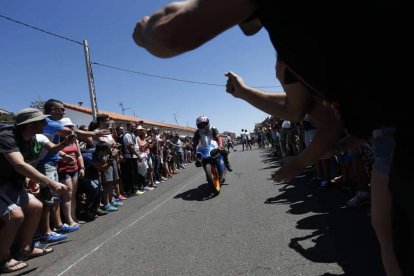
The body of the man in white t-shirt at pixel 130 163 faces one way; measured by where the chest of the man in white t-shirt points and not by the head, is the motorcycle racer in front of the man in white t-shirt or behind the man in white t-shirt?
in front

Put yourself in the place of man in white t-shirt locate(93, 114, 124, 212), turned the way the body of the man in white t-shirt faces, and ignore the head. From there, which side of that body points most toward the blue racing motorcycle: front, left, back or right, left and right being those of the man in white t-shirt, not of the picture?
front

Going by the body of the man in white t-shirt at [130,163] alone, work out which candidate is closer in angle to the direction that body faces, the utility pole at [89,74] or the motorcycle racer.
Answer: the motorcycle racer

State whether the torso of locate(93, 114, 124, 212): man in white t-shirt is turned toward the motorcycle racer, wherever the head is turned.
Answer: yes

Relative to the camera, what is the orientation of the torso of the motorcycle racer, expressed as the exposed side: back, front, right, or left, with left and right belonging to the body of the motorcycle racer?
front

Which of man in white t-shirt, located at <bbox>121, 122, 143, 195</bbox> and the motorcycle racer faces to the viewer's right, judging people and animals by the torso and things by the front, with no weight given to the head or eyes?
the man in white t-shirt

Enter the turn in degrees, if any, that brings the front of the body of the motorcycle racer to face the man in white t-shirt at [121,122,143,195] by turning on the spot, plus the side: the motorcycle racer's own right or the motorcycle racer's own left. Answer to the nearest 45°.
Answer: approximately 90° to the motorcycle racer's own right

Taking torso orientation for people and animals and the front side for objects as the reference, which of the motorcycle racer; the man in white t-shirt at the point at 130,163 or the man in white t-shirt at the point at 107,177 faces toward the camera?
the motorcycle racer

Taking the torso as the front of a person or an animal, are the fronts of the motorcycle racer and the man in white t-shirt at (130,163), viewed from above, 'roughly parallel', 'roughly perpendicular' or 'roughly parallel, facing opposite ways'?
roughly perpendicular

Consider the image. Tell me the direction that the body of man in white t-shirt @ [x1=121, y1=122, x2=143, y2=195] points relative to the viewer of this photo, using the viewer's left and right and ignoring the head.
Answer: facing to the right of the viewer

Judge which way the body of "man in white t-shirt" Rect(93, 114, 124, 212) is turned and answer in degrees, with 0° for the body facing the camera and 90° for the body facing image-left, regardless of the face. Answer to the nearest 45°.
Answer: approximately 270°

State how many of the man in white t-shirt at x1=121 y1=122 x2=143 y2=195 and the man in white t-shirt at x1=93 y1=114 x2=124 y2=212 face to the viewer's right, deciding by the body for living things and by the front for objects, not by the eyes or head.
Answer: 2

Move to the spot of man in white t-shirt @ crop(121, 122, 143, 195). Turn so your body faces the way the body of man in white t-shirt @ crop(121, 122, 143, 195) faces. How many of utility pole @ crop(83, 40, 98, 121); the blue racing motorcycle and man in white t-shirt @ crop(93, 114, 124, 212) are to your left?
1

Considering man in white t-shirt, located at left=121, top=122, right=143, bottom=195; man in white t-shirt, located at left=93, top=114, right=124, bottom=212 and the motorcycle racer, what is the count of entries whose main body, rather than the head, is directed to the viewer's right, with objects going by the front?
2

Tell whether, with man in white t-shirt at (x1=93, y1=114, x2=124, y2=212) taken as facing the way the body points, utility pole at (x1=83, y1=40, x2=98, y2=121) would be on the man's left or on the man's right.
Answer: on the man's left
